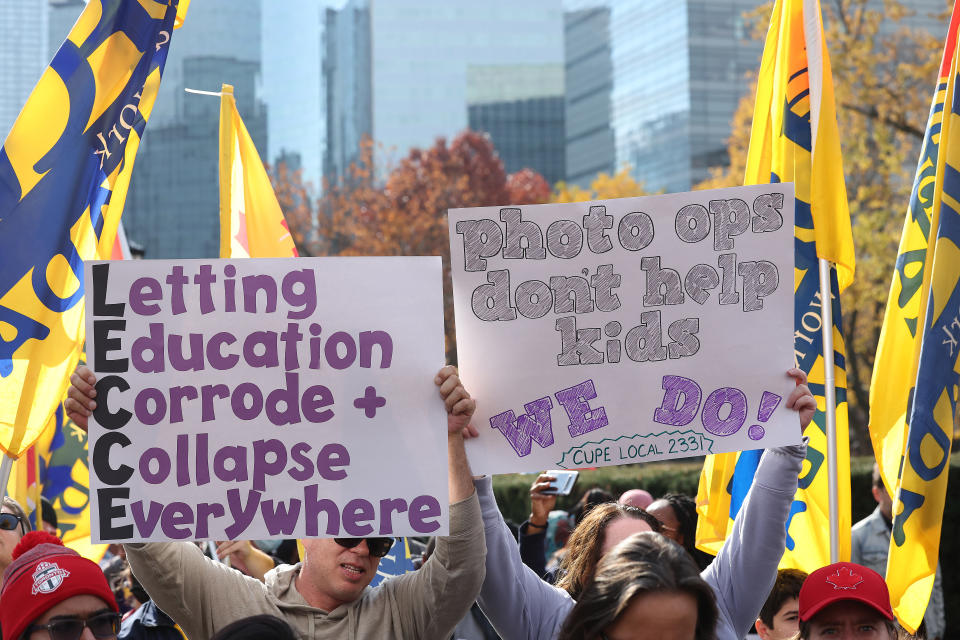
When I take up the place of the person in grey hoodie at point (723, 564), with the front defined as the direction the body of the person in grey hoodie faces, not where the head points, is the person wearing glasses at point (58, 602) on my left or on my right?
on my right

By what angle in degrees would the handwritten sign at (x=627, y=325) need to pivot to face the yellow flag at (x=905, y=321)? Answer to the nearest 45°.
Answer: approximately 135° to its left

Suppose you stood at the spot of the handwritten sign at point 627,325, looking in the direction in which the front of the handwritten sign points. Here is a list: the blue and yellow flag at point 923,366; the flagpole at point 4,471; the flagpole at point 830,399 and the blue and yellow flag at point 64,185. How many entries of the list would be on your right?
2

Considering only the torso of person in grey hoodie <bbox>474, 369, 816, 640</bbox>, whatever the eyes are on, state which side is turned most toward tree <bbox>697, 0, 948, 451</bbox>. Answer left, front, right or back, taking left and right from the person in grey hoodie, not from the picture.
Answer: back

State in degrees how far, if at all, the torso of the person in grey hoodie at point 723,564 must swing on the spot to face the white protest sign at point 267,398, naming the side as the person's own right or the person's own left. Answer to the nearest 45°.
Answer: approximately 90° to the person's own right

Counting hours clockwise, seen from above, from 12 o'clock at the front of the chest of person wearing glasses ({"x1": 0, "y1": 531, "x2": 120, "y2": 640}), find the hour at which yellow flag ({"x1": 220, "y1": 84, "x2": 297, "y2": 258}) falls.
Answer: The yellow flag is roughly at 8 o'clock from the person wearing glasses.

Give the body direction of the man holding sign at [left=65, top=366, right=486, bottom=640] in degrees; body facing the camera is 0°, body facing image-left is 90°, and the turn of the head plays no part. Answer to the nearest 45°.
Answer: approximately 0°

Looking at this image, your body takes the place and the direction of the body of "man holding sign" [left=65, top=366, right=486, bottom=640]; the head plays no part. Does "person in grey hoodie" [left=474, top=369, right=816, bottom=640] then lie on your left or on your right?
on your left

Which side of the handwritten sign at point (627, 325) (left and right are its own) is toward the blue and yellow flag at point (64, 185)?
right

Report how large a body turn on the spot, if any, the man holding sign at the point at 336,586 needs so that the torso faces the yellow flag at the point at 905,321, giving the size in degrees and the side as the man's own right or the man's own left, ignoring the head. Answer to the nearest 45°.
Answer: approximately 135° to the man's own left

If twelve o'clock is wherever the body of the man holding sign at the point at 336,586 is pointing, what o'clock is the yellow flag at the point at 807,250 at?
The yellow flag is roughly at 8 o'clock from the man holding sign.

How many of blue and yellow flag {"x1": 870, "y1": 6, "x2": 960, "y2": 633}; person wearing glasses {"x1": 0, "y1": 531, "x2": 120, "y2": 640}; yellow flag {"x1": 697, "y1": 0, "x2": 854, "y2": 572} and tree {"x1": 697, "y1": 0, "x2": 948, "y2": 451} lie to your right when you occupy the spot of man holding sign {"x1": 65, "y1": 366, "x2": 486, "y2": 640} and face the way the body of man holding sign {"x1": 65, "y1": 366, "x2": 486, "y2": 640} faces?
1

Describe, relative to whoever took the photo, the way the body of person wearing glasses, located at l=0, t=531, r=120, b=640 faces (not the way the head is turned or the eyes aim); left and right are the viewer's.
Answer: facing the viewer and to the right of the viewer
